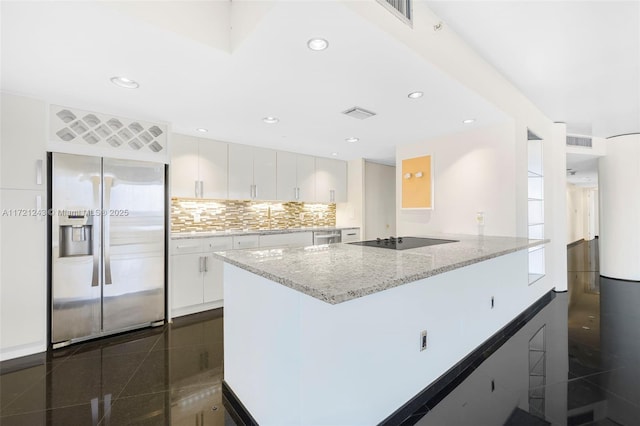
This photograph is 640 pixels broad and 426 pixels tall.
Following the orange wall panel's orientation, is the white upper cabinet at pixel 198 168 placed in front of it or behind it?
in front

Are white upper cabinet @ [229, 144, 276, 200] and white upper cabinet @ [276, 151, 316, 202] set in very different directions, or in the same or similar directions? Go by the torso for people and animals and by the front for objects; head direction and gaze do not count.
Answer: same or similar directions

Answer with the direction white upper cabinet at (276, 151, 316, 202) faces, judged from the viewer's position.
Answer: facing the viewer and to the right of the viewer

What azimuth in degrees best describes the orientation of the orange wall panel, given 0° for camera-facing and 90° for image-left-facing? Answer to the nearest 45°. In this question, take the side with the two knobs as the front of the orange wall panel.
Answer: approximately 45°

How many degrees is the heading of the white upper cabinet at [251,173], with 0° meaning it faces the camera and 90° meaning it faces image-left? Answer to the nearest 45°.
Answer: approximately 315°

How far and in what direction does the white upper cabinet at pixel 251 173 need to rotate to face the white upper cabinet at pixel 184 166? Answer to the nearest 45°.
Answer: approximately 90° to its right

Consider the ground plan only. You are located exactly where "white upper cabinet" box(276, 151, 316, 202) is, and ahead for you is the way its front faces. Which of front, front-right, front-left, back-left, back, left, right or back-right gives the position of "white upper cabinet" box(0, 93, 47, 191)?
right

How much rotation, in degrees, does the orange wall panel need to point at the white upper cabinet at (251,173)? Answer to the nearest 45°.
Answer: approximately 45° to its right

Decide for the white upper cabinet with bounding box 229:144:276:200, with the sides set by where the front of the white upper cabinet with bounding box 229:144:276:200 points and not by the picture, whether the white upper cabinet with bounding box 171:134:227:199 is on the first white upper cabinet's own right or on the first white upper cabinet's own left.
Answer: on the first white upper cabinet's own right

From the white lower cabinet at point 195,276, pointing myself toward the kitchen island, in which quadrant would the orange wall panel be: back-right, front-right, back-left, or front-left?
front-left

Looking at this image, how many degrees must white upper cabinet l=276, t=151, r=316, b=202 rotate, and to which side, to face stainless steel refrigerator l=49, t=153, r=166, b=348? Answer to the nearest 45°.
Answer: approximately 90° to its right

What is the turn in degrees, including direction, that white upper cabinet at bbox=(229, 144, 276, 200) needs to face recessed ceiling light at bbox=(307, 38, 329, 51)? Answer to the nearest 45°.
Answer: approximately 45° to its right

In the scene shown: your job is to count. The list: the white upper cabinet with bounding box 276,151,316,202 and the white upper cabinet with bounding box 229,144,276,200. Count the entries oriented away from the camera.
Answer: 0

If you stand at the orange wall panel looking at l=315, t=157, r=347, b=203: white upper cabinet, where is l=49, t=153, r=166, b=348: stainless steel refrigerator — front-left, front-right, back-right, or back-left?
front-left

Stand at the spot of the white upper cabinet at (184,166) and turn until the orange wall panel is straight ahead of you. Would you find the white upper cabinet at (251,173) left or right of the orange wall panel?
left

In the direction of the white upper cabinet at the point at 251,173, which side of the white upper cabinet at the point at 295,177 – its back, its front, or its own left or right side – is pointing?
right
